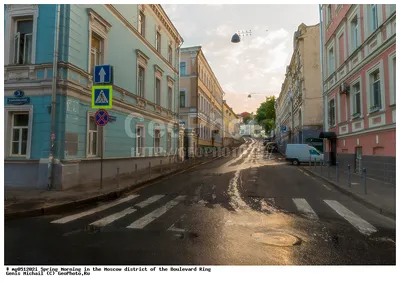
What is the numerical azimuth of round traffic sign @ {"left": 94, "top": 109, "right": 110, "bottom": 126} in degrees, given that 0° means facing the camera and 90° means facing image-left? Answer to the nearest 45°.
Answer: approximately 0°

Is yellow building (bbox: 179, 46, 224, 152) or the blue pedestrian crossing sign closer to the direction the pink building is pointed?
the blue pedestrian crossing sign

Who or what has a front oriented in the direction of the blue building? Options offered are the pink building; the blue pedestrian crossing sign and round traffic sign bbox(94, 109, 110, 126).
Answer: the pink building

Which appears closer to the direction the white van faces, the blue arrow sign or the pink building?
the pink building

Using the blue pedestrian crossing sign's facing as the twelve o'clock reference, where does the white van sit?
The white van is roughly at 8 o'clock from the blue pedestrian crossing sign.

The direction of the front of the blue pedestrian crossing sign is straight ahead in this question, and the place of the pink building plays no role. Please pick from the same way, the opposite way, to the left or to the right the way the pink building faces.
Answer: to the right

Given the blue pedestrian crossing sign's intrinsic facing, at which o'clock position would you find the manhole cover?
The manhole cover is roughly at 11 o'clock from the blue pedestrian crossing sign.
